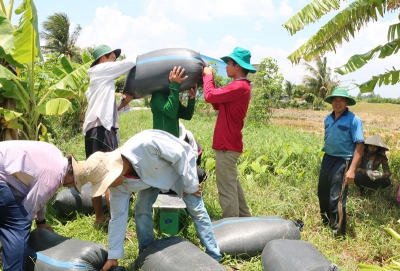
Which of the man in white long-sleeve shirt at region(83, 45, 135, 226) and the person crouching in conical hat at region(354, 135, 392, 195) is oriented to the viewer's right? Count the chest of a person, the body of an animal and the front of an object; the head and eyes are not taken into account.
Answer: the man in white long-sleeve shirt

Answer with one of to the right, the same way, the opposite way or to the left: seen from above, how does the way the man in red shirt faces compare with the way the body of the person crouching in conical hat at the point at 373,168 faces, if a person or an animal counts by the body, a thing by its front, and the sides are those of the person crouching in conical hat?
to the right

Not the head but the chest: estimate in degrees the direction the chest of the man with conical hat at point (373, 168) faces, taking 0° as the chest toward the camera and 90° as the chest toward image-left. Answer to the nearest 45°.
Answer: approximately 0°

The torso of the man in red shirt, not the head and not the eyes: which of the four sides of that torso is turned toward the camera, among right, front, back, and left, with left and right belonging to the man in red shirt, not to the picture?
left

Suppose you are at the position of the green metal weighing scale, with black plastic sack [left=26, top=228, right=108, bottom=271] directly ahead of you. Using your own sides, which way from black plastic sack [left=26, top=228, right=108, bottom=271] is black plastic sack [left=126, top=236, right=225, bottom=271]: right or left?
left

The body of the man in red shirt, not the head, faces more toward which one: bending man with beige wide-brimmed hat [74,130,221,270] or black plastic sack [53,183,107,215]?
the black plastic sack

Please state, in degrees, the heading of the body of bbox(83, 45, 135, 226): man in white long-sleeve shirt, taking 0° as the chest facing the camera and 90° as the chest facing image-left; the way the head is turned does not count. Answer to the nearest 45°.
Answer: approximately 270°

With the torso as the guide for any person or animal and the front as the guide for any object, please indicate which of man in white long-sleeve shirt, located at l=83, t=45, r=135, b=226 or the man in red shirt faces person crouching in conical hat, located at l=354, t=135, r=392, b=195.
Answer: the man in white long-sleeve shirt

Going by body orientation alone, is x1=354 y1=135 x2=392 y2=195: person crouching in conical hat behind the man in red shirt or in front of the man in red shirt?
behind
